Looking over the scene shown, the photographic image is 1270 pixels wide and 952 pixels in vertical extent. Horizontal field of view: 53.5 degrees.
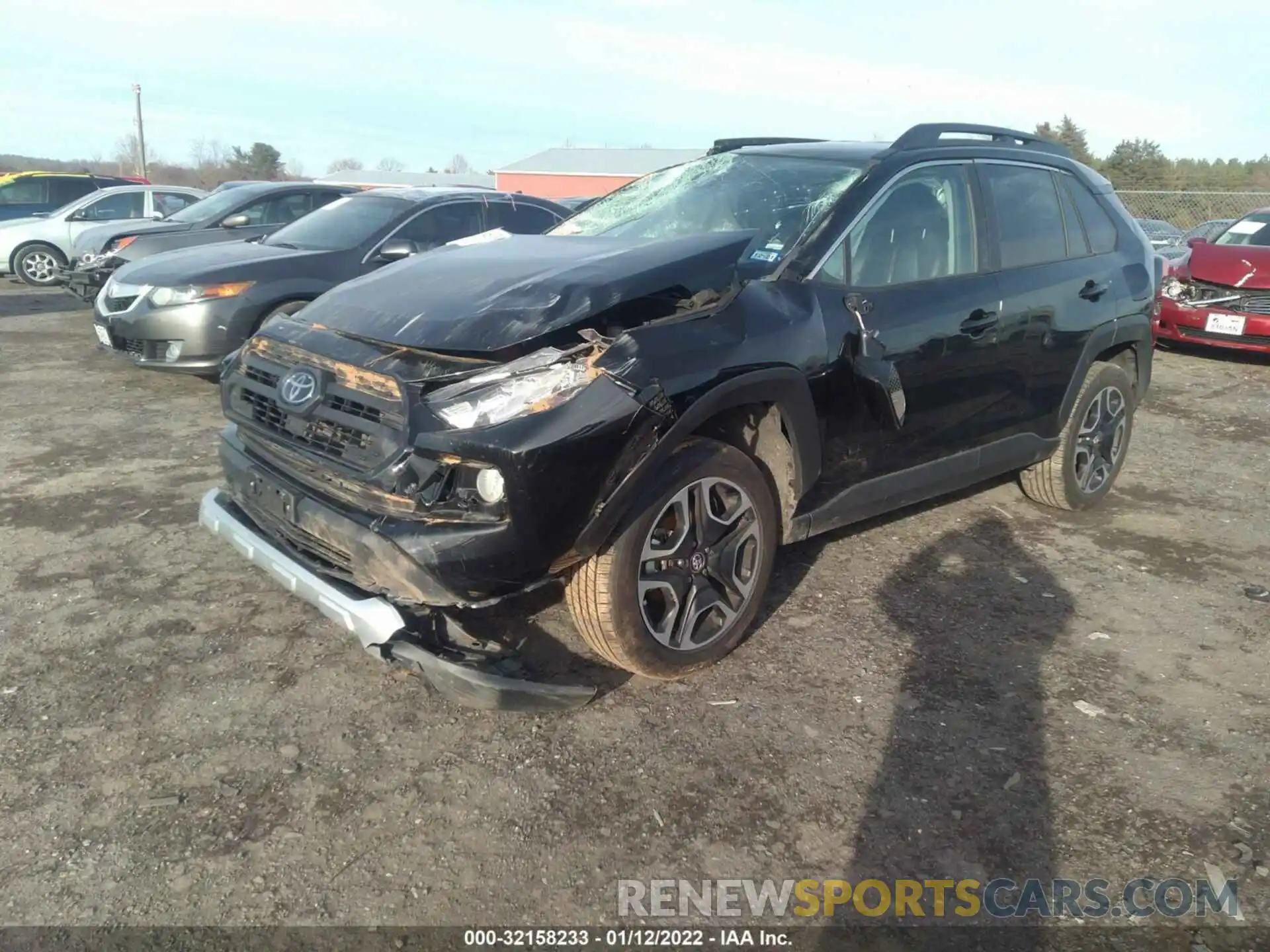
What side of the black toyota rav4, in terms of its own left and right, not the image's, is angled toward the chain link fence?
back

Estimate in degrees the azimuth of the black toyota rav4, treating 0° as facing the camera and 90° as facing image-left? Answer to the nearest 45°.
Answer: approximately 45°

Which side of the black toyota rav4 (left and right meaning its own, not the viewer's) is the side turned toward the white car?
right

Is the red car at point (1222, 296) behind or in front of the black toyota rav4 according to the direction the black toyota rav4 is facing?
behind

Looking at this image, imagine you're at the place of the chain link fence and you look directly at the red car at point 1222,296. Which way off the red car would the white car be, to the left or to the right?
right
